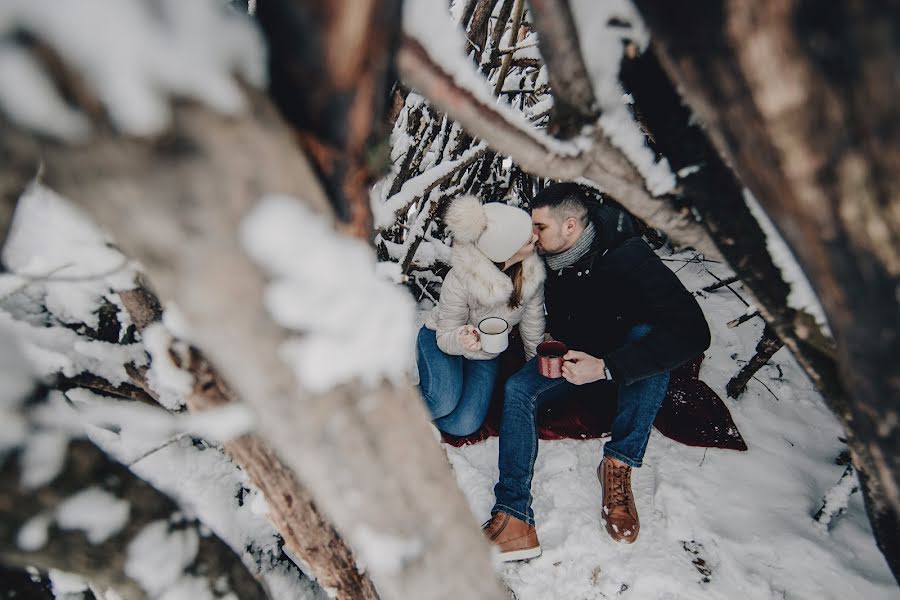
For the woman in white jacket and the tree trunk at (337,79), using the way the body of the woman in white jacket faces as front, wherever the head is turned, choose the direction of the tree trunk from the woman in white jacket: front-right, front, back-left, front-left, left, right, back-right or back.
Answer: front-right

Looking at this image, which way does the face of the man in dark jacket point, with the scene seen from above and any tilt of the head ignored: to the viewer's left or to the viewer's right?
to the viewer's left

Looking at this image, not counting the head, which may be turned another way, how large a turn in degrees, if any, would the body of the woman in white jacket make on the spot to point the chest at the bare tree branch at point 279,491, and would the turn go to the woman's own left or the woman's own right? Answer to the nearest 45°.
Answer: approximately 45° to the woman's own right

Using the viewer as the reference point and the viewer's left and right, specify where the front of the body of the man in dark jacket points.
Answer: facing the viewer and to the left of the viewer

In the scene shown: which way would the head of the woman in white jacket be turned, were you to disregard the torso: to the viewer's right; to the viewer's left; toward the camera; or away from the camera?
to the viewer's right

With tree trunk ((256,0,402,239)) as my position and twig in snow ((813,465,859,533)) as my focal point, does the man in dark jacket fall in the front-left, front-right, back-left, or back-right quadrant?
front-left

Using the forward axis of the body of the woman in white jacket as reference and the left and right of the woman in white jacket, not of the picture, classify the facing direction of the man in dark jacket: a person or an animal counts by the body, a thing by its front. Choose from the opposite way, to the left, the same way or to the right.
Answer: to the right

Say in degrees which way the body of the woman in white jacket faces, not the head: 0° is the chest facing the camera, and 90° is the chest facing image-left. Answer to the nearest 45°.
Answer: approximately 315°

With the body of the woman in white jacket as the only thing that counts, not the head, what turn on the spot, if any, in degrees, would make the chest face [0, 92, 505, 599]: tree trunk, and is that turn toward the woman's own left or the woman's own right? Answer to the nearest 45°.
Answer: approximately 45° to the woman's own right
